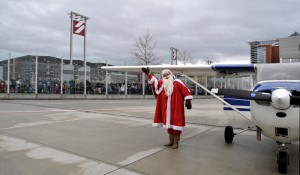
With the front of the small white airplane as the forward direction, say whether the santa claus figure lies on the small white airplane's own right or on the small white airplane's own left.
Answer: on the small white airplane's own right

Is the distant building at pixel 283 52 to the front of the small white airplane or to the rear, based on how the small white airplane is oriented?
to the rear

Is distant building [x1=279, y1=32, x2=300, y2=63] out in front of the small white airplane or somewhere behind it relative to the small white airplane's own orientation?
behind

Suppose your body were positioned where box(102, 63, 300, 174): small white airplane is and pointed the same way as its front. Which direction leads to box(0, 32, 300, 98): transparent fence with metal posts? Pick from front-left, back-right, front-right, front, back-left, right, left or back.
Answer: back-right

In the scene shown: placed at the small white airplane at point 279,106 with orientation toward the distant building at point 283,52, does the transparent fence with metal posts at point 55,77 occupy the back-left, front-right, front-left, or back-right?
front-left

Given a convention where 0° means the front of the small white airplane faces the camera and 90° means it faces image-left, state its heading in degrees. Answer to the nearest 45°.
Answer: approximately 0°
